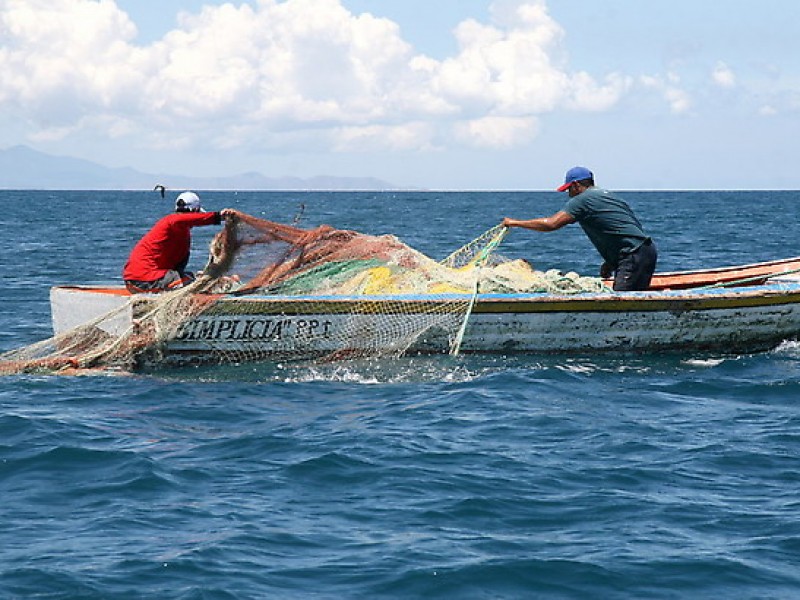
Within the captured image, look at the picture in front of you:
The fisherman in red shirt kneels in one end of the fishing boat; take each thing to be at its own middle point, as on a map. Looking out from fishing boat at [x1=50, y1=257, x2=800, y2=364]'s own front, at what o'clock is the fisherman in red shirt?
The fisherman in red shirt is roughly at 6 o'clock from the fishing boat.

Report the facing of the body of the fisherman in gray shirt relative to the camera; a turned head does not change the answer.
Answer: to the viewer's left

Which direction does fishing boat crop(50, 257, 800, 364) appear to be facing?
to the viewer's right

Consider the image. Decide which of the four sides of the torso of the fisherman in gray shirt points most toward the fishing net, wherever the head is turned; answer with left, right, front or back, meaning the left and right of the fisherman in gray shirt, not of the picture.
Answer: front

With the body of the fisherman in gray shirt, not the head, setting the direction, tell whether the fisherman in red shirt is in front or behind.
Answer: in front
